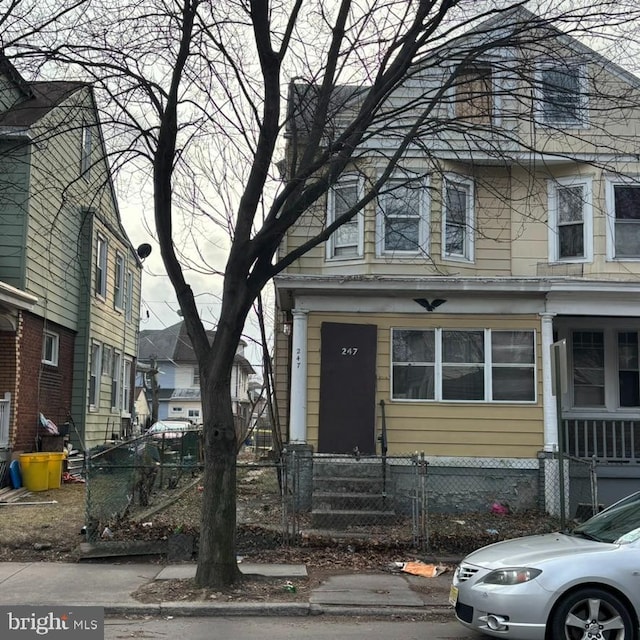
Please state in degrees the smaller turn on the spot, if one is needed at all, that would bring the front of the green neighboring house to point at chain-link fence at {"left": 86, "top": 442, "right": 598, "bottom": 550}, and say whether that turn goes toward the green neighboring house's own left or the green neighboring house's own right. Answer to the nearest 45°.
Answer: approximately 90° to the green neighboring house's own left

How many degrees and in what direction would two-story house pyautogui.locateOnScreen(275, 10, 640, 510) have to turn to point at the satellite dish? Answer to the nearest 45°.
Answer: approximately 135° to its right

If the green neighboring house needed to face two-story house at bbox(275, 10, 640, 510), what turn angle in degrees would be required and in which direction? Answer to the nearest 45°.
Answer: approximately 90° to its left

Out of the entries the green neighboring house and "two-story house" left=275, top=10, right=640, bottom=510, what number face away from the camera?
0

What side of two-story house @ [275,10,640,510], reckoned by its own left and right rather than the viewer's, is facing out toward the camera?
front

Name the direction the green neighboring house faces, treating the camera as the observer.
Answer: facing the viewer and to the left of the viewer

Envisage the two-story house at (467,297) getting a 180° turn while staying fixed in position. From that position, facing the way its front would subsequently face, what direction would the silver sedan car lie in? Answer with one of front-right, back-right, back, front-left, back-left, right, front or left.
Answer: back

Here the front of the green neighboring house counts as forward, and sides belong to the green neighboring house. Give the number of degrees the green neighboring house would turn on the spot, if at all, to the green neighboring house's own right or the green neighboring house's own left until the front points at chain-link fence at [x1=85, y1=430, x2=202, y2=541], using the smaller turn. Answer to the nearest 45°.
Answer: approximately 45° to the green neighboring house's own left

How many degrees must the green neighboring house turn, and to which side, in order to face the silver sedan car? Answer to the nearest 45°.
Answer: approximately 45° to its left

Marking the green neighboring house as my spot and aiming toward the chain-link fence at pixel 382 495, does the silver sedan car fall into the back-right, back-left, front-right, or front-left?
front-right

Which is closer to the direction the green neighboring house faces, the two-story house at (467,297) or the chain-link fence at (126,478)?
the chain-link fence

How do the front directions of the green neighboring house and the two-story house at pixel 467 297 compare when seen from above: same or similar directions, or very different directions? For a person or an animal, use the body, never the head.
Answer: same or similar directions

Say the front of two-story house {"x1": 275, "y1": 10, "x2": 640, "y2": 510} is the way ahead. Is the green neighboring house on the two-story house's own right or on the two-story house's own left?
on the two-story house's own right

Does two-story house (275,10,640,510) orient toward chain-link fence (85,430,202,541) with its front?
no
